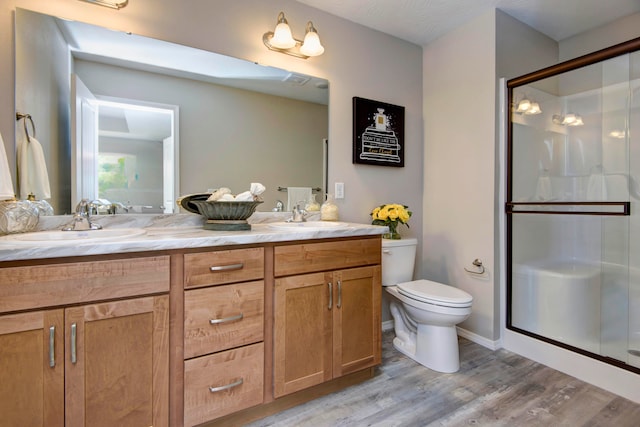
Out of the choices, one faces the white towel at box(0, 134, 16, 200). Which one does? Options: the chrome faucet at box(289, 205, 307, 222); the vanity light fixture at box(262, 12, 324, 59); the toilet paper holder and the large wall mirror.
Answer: the toilet paper holder

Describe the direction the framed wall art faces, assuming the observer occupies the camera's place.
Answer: facing the viewer and to the right of the viewer

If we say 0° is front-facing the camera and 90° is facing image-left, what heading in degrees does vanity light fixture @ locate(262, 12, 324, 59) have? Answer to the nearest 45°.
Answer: approximately 315°

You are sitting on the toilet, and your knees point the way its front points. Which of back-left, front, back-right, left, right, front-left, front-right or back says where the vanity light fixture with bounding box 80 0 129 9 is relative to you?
right

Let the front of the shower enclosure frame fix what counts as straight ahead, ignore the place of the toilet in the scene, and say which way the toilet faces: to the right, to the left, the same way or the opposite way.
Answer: to the left

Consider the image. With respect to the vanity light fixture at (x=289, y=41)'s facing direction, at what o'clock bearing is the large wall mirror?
The large wall mirror is roughly at 4 o'clock from the vanity light fixture.

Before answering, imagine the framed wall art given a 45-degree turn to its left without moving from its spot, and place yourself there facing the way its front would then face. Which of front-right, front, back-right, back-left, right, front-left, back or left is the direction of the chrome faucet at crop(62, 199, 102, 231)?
back-right

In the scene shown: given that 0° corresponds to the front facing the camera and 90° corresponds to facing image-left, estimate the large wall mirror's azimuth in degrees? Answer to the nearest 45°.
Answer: approximately 315°

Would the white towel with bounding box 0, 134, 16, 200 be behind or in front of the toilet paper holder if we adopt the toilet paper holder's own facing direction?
in front

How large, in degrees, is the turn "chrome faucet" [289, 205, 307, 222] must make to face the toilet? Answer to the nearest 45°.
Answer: approximately 45° to its left

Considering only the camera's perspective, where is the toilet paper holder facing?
facing the viewer and to the left of the viewer

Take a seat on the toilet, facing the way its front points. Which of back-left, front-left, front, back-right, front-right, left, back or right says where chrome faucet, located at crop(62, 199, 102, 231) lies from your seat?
right
